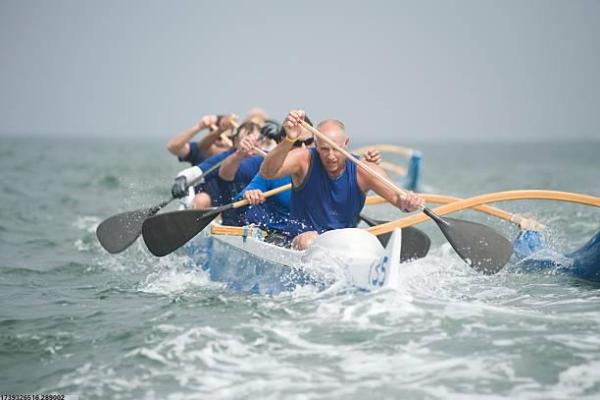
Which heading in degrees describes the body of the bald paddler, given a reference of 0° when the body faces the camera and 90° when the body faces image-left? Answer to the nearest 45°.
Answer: approximately 0°

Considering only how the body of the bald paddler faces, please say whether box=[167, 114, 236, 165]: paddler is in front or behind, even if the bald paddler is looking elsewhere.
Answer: behind

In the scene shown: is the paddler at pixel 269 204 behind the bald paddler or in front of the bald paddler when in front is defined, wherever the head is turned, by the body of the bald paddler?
behind

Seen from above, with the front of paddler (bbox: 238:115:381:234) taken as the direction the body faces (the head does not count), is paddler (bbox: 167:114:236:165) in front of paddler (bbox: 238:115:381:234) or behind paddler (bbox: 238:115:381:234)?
behind

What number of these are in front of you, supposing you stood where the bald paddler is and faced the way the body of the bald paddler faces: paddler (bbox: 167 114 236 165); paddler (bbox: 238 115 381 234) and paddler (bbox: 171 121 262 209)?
0

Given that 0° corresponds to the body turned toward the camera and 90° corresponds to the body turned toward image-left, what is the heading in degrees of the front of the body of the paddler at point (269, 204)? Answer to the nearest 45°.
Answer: approximately 315°

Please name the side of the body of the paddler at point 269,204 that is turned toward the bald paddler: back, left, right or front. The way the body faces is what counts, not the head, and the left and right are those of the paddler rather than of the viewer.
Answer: front

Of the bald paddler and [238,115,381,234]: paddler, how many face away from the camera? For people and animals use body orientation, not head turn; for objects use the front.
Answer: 0

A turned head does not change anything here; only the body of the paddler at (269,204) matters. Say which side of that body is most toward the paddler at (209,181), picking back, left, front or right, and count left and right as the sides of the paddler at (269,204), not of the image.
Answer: back
